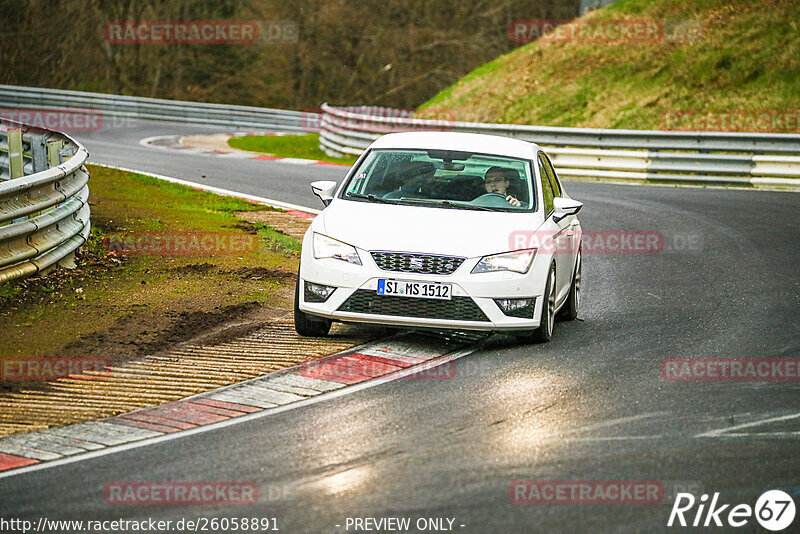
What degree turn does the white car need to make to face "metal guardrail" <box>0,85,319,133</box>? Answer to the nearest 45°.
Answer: approximately 180°

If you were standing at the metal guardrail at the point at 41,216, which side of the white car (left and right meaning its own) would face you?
right

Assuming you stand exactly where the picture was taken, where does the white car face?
facing the viewer

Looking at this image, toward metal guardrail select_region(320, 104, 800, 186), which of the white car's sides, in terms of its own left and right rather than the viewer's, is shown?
back

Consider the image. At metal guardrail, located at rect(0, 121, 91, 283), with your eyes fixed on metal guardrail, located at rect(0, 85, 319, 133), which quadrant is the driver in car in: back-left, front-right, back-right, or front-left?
back-right
